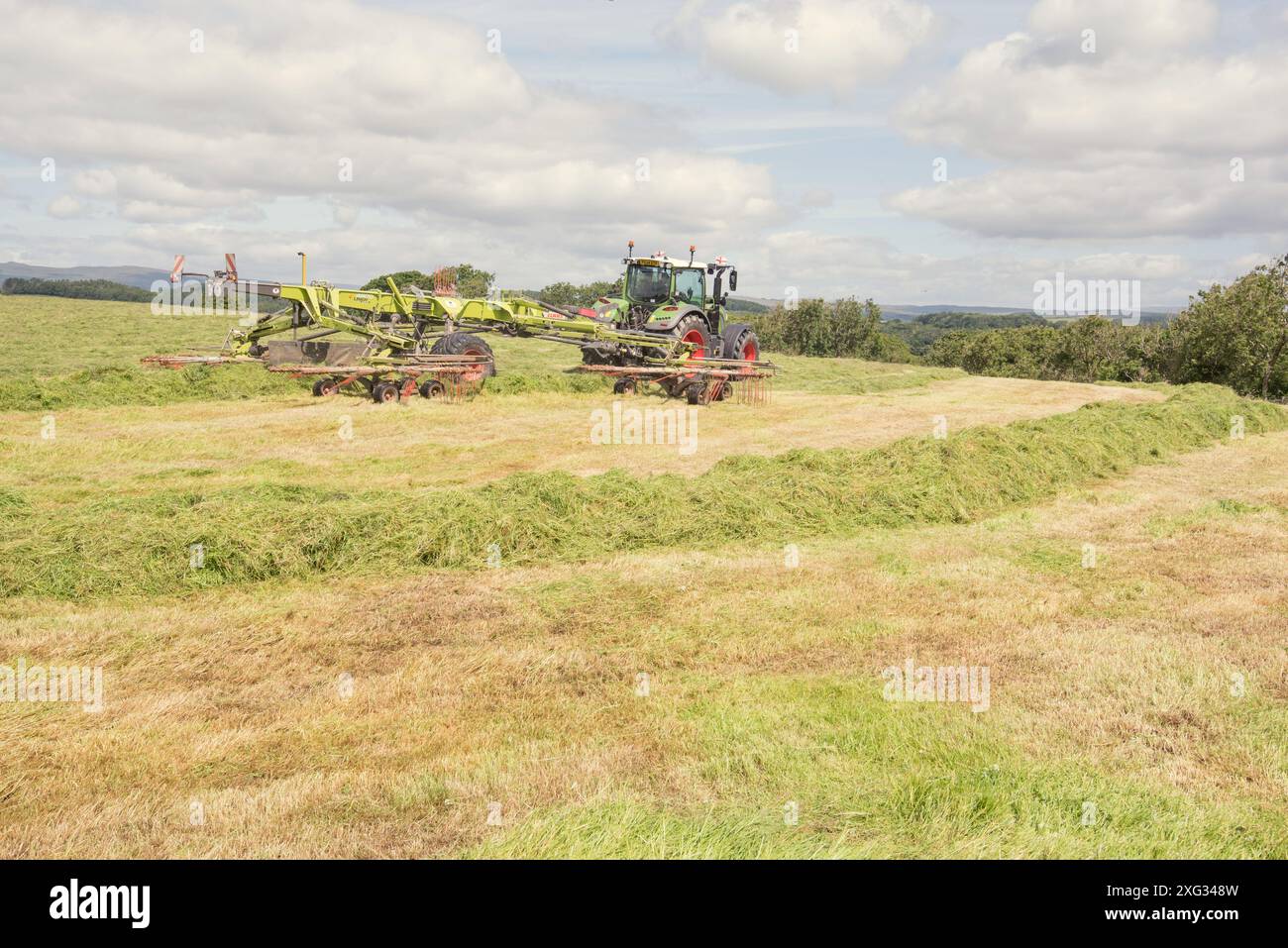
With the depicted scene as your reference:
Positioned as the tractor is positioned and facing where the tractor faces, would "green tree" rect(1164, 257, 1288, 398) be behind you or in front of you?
in front
